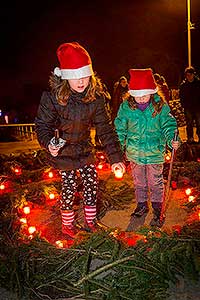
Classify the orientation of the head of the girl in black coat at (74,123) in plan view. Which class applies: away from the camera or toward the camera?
toward the camera

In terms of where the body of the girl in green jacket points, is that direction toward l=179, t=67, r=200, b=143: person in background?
no

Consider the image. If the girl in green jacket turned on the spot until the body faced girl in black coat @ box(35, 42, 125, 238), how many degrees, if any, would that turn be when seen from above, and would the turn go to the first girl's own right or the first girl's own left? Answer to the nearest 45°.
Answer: approximately 45° to the first girl's own right

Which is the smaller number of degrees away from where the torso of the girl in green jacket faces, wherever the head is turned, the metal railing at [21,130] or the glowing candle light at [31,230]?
the glowing candle light

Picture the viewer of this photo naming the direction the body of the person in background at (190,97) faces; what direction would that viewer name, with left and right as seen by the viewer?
facing the viewer

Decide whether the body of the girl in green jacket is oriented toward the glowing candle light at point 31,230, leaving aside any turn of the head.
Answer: no

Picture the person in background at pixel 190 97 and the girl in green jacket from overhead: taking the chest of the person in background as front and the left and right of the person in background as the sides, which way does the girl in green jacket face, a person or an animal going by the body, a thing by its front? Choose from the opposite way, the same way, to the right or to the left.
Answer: the same way

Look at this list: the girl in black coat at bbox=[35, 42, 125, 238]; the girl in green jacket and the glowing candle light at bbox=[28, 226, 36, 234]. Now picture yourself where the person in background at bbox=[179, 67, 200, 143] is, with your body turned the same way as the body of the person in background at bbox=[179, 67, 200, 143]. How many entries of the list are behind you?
0

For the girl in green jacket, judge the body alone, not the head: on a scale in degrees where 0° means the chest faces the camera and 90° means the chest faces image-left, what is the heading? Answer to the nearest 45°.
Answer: approximately 0°

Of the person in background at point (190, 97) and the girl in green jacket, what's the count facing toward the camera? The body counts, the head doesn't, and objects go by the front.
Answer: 2

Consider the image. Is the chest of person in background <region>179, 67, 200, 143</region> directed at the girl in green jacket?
yes

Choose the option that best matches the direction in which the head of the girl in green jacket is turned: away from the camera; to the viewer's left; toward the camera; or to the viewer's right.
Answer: toward the camera

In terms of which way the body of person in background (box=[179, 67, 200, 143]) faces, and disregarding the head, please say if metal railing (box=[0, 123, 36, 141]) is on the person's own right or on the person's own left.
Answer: on the person's own right

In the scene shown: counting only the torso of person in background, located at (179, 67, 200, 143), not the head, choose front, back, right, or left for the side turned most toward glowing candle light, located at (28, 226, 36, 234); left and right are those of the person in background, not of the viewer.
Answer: front

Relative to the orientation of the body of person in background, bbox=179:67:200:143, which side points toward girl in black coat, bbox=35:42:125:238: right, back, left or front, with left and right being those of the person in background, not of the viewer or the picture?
front
